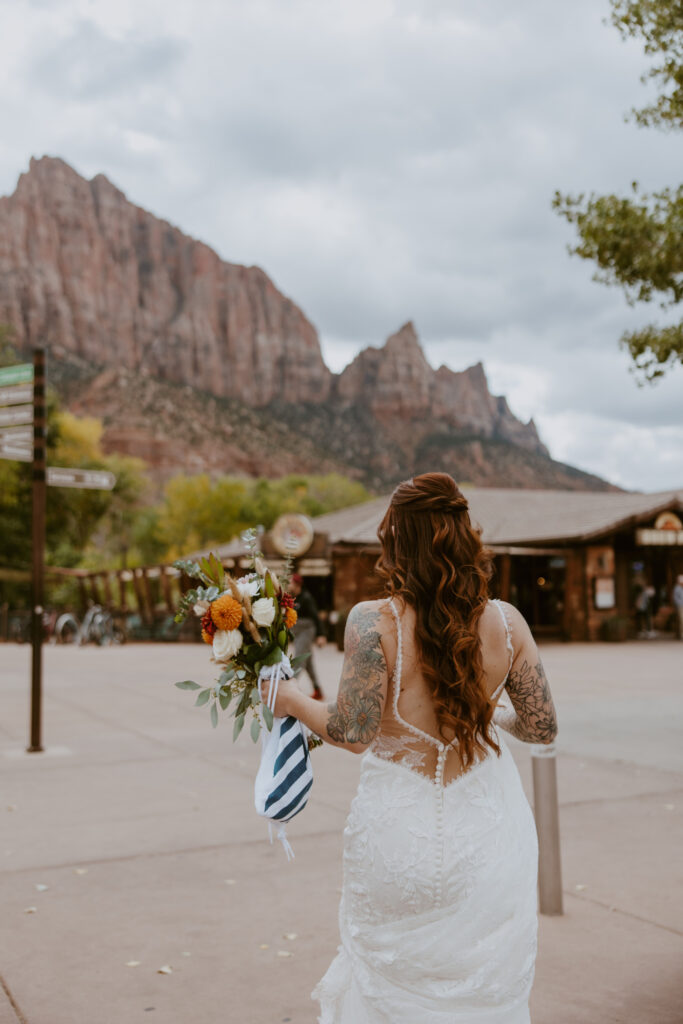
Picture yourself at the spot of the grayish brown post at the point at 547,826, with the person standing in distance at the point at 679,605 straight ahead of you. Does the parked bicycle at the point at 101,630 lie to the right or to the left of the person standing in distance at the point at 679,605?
left

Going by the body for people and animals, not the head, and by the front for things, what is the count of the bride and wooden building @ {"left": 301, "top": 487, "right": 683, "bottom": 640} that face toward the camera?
1

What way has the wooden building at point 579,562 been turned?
toward the camera

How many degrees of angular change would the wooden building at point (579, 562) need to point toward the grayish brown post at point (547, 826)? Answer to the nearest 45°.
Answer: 0° — it already faces it

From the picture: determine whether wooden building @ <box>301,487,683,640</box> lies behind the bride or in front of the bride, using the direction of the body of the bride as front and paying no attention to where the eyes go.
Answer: in front

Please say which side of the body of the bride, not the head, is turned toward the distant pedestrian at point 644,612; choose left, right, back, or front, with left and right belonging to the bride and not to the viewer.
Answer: front

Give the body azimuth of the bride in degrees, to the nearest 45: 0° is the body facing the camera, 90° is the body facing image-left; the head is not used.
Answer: approximately 180°

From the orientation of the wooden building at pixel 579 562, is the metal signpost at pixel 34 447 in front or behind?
in front

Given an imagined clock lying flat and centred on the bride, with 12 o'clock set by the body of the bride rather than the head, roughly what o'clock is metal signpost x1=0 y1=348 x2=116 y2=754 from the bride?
The metal signpost is roughly at 11 o'clock from the bride.

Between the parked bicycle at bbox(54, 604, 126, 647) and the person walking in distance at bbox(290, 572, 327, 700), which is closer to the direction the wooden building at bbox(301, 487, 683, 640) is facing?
the person walking in distance

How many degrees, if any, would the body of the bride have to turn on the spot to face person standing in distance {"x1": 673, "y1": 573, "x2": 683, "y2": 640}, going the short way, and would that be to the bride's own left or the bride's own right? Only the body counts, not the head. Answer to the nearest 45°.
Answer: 0° — they already face them

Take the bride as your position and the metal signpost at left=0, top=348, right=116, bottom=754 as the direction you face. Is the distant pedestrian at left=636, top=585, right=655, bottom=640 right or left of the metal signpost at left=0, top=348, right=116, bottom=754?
right

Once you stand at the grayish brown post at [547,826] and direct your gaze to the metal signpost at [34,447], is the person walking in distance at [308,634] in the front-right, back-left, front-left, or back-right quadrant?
front-right

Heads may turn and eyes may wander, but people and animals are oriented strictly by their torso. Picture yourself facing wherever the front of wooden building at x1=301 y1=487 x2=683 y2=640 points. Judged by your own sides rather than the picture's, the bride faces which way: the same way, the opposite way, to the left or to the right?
the opposite way

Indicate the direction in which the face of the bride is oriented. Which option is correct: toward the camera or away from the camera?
away from the camera
